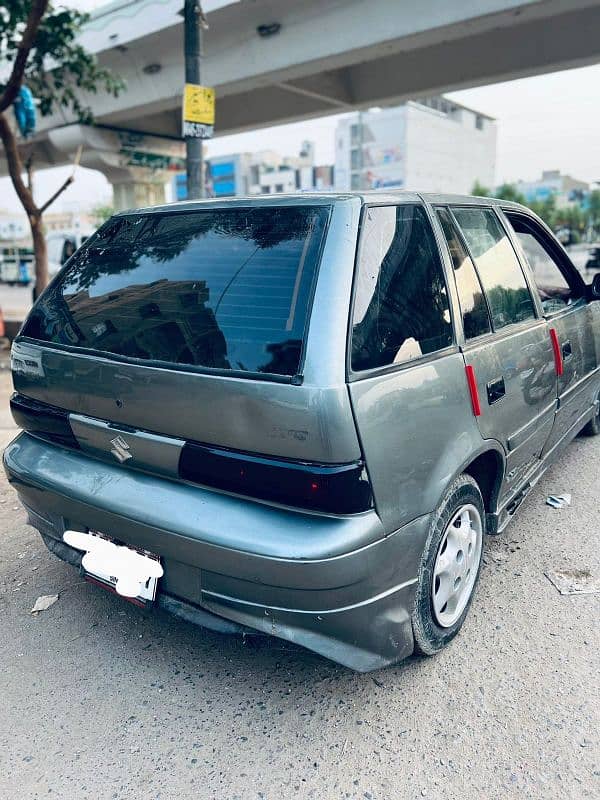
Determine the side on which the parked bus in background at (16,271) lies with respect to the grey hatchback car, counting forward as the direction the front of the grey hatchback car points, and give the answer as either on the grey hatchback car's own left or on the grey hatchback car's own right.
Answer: on the grey hatchback car's own left

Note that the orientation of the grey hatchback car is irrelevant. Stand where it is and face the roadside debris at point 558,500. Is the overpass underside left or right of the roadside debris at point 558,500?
left

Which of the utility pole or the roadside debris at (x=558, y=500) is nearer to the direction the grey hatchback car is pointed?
the utility pole

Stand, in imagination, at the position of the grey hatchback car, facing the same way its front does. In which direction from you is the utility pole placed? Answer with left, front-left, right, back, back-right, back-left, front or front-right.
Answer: front-left

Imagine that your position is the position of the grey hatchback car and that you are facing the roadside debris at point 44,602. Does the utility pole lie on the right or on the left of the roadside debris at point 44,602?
right

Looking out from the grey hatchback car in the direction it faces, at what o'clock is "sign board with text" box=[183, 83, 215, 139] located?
The sign board with text is roughly at 10 o'clock from the grey hatchback car.

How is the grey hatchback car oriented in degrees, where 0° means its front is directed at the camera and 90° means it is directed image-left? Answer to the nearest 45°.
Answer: approximately 225°
